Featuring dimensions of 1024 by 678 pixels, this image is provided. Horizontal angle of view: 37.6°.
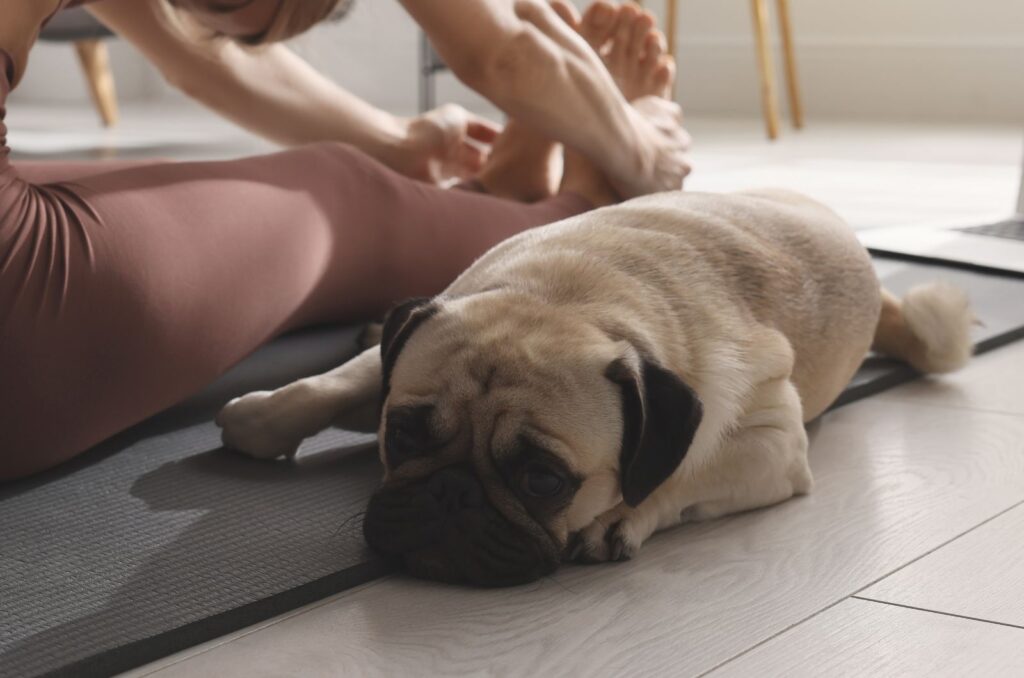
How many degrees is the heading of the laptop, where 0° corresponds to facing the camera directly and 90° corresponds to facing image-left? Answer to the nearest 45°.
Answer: approximately 45°

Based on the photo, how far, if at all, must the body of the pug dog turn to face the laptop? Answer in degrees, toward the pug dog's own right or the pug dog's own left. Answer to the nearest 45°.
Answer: approximately 180°

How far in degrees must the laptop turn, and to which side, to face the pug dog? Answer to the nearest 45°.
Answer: approximately 45° to its left

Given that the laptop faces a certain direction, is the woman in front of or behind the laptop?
in front

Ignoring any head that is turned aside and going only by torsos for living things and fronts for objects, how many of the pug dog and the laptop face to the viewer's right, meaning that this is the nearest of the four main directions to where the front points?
0

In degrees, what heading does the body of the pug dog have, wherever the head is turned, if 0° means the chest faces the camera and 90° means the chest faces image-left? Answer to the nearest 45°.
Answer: approximately 45°
